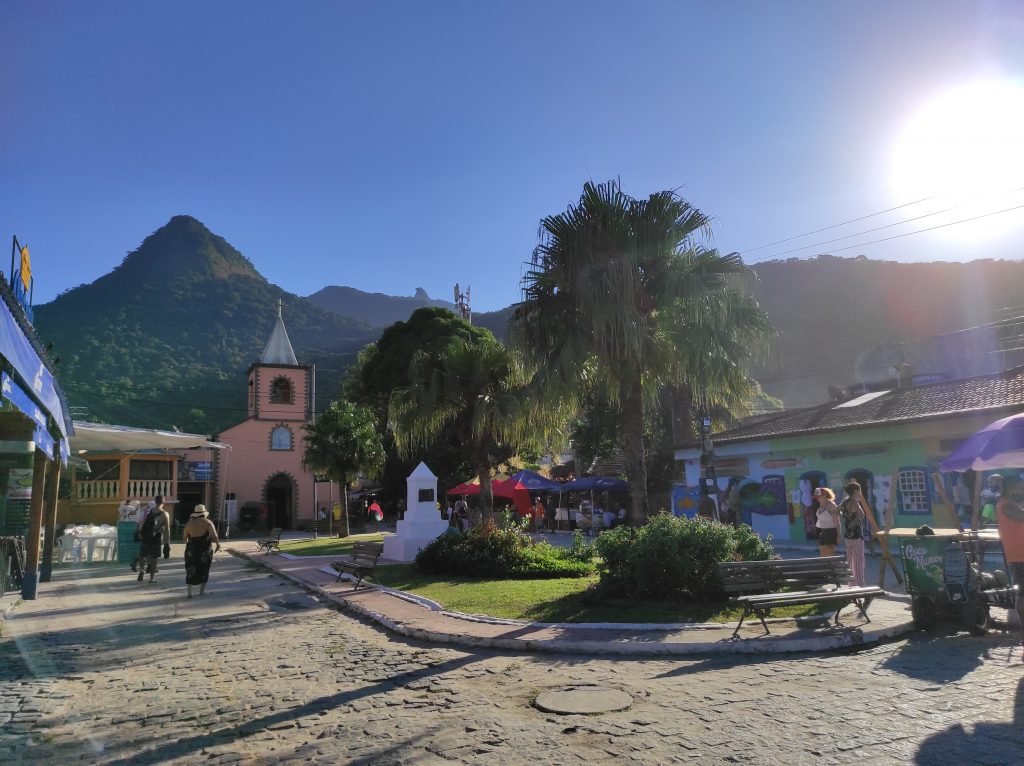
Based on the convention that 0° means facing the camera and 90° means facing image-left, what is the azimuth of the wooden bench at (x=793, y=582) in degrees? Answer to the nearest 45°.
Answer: approximately 315°

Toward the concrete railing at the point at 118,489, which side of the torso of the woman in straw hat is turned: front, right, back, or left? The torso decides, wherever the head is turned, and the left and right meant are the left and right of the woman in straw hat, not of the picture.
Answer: front

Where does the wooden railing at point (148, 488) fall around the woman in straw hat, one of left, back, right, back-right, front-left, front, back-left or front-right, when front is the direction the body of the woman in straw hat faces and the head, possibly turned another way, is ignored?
front

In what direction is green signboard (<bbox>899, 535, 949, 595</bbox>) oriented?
toward the camera

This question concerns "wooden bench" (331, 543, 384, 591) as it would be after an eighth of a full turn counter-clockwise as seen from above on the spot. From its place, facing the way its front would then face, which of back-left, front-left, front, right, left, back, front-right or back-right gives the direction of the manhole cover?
front

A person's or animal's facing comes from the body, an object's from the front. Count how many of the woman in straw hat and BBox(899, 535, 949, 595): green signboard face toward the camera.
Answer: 1

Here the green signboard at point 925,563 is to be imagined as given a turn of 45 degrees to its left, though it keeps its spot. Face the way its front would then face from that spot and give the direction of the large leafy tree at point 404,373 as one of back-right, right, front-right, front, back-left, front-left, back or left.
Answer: back

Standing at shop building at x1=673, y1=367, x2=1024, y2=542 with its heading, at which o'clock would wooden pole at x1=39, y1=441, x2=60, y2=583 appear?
The wooden pole is roughly at 12 o'clock from the shop building.

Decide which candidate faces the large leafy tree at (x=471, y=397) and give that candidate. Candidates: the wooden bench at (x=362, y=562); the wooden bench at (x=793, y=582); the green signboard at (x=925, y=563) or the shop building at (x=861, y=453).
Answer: the shop building

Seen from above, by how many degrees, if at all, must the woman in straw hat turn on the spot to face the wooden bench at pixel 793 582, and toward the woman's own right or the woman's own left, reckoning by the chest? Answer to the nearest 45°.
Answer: approximately 135° to the woman's own right

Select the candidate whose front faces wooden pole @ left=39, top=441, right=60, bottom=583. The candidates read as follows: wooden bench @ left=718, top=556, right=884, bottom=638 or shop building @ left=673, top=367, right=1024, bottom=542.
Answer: the shop building

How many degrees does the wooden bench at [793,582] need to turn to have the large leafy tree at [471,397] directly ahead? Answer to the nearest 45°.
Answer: approximately 180°

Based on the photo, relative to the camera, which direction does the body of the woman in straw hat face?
away from the camera

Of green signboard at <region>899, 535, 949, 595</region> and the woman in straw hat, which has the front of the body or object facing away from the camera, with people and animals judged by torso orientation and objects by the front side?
the woman in straw hat

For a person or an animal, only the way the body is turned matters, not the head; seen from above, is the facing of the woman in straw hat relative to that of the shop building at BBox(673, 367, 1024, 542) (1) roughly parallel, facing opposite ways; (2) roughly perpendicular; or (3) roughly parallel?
roughly perpendicular

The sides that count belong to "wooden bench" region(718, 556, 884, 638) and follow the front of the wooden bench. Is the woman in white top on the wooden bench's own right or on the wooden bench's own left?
on the wooden bench's own left
